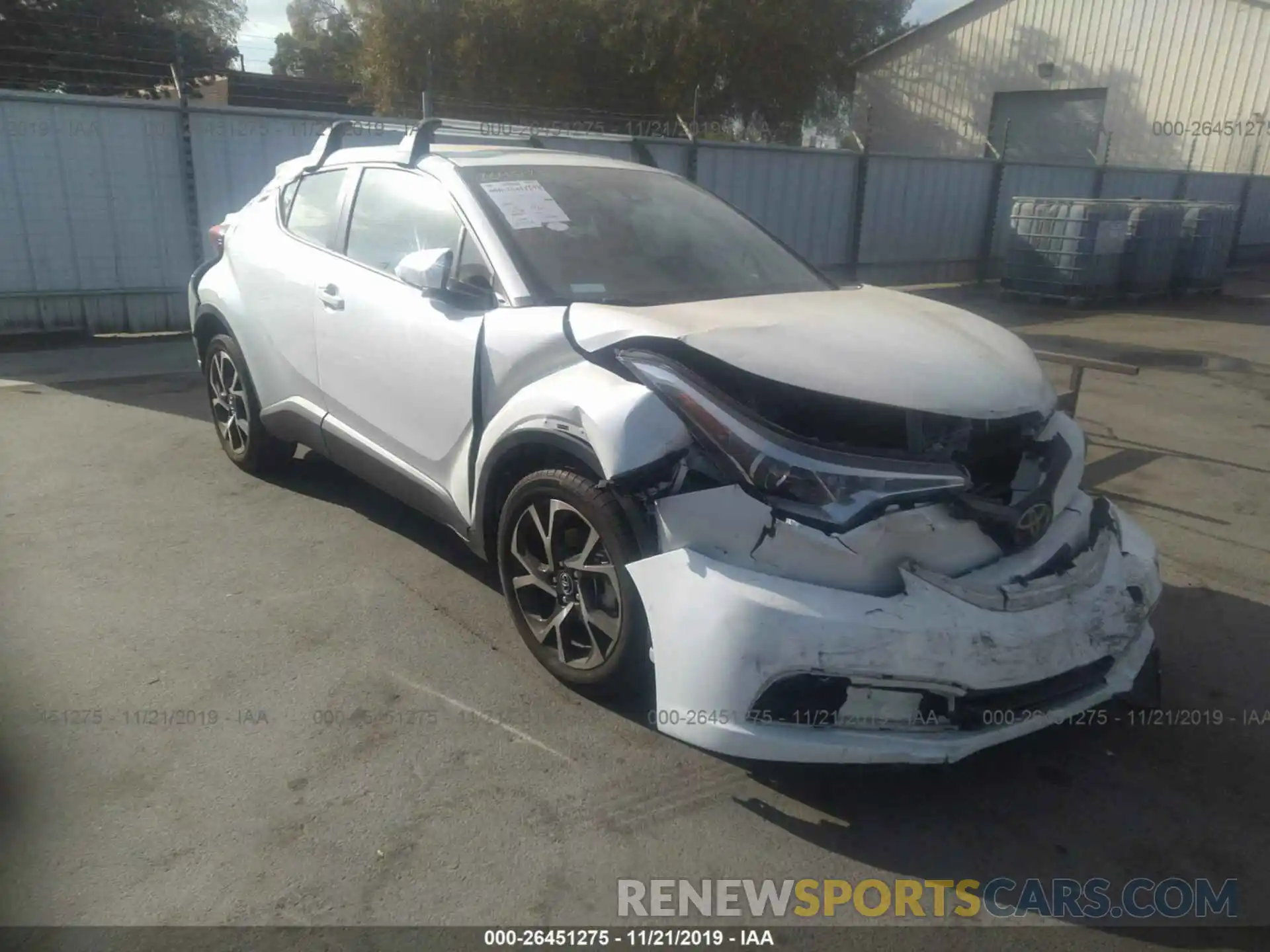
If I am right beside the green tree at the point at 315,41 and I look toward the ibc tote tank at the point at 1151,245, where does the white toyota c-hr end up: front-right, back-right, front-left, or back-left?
front-right

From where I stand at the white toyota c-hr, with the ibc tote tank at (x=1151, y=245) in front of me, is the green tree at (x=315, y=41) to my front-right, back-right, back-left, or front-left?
front-left

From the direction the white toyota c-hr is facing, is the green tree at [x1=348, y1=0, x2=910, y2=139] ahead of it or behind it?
behind

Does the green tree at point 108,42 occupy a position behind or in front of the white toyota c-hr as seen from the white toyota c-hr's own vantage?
behind

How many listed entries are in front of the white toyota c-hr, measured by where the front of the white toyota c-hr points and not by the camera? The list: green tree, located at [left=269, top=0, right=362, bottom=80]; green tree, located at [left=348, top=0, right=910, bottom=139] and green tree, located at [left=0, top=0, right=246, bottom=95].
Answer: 0

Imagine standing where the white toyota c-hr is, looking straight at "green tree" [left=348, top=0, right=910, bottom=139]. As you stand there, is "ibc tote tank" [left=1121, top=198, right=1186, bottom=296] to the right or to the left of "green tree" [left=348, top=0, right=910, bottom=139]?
right

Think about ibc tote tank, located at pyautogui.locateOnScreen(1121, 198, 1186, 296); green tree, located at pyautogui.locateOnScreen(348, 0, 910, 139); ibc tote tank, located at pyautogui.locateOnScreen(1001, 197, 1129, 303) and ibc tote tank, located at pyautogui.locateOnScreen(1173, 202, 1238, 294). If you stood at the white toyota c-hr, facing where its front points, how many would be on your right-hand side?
0

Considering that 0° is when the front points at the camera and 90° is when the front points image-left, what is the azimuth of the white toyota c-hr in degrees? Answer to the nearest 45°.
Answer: approximately 315°

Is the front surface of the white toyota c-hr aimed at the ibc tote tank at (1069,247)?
no

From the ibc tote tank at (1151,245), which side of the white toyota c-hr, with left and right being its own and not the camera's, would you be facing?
left

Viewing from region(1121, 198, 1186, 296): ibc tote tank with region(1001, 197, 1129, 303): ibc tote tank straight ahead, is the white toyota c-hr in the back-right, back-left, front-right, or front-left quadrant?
front-left

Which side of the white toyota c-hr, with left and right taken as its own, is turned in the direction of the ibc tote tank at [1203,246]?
left

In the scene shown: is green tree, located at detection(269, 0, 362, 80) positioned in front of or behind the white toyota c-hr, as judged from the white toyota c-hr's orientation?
behind

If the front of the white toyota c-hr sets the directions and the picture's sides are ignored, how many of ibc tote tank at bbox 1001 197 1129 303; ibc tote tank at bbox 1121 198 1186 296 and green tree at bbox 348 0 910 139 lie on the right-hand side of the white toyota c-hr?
0
